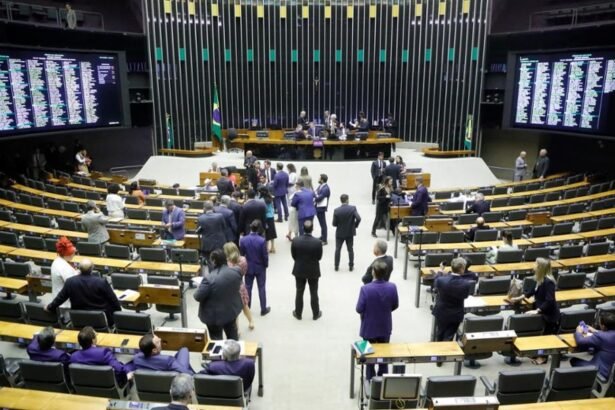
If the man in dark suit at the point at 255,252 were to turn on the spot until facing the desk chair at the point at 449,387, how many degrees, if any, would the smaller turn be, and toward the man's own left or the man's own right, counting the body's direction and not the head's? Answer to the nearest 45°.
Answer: approximately 135° to the man's own right

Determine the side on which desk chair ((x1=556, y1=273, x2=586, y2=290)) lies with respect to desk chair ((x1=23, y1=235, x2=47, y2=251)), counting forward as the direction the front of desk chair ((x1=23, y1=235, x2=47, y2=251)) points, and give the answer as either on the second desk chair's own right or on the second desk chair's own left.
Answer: on the second desk chair's own right

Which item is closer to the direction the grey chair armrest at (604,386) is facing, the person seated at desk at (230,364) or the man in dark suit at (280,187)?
the man in dark suit

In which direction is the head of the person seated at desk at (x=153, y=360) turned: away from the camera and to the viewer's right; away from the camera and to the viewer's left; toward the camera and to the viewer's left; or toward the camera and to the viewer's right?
away from the camera and to the viewer's right

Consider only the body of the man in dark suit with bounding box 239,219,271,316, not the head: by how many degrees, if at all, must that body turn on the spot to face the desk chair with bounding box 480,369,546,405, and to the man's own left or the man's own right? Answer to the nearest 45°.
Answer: approximately 135° to the man's own right

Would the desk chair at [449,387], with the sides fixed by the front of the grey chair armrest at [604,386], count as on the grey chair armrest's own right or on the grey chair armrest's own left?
on the grey chair armrest's own left

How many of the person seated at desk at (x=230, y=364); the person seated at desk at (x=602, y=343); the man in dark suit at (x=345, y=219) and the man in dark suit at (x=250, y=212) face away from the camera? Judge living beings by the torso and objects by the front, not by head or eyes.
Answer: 3

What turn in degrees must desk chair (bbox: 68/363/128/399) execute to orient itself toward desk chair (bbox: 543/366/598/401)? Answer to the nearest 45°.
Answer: approximately 90° to its right
